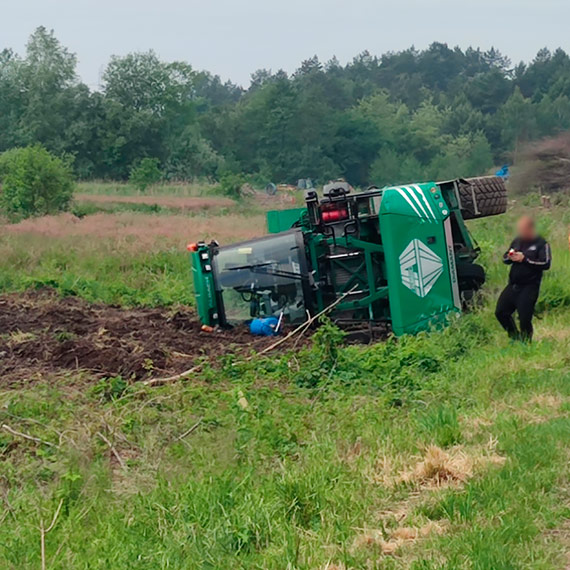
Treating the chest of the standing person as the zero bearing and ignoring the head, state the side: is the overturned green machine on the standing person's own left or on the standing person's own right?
on the standing person's own right

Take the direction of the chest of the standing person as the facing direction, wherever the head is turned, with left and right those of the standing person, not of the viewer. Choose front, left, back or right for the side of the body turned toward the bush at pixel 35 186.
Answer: right

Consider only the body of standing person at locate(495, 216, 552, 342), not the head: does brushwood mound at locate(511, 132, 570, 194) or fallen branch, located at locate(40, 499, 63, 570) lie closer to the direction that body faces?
the fallen branch

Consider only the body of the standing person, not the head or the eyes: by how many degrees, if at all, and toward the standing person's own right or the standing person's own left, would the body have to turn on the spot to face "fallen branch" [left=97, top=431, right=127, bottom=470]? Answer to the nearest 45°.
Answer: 0° — they already face it

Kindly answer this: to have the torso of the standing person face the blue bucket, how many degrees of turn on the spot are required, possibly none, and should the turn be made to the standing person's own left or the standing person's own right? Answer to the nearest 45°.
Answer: approximately 45° to the standing person's own right

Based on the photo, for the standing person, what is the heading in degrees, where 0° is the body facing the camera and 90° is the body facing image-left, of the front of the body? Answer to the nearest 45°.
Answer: approximately 45°

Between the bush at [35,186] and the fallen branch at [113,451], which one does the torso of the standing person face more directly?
the fallen branch

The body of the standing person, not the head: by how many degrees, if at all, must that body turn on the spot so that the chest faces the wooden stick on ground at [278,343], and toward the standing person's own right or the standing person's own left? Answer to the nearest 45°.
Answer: approximately 45° to the standing person's own right
